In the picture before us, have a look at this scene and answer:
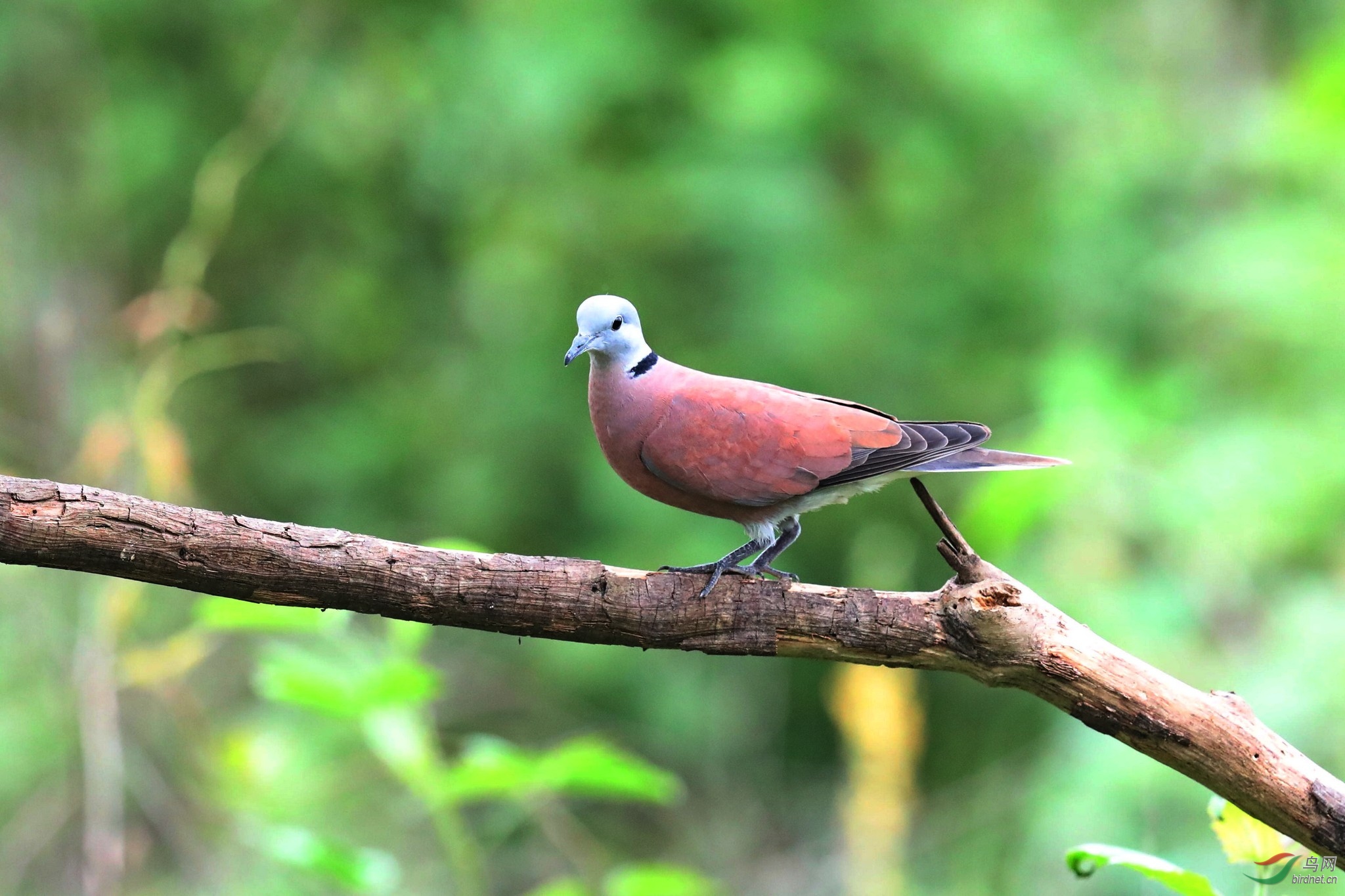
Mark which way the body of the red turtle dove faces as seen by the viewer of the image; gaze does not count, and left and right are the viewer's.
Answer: facing to the left of the viewer

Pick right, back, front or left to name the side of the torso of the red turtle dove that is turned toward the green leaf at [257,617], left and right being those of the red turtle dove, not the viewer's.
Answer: front
